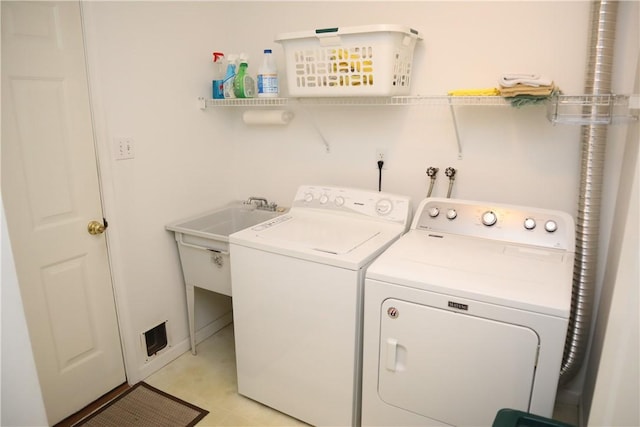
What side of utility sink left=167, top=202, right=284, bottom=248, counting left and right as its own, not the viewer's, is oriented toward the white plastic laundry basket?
left

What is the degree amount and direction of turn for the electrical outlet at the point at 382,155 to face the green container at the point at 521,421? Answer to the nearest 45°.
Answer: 0° — it already faces it

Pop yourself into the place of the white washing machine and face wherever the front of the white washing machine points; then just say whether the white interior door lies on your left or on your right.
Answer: on your right

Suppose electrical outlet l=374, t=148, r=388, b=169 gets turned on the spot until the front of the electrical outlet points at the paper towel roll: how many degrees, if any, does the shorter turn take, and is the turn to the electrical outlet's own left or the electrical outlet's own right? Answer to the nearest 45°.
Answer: approximately 90° to the electrical outlet's own right

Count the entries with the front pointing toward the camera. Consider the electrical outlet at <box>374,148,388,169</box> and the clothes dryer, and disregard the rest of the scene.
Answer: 2

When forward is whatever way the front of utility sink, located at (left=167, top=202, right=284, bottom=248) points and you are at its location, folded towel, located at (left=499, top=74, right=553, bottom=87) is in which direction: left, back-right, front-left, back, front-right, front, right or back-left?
left

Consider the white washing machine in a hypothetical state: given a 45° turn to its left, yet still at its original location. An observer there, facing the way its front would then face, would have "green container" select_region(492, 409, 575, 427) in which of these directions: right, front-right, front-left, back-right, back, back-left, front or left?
front-left

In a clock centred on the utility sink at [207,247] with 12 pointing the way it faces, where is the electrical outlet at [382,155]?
The electrical outlet is roughly at 8 o'clock from the utility sink.

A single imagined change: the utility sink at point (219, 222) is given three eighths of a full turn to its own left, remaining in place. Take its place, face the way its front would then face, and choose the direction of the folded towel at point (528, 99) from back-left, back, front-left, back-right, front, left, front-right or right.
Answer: front-right
